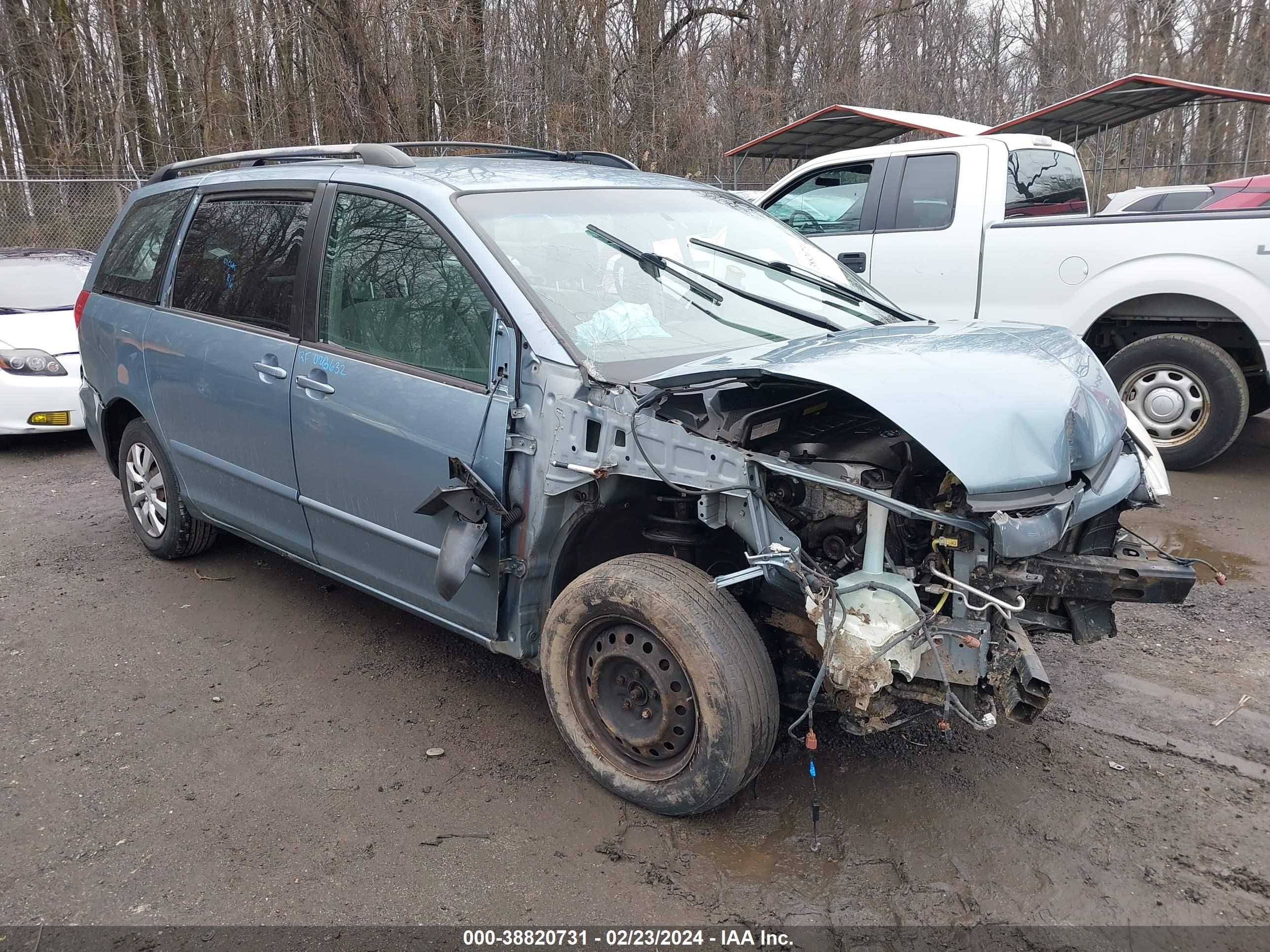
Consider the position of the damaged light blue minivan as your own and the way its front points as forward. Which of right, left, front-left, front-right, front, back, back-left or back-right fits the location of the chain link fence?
back

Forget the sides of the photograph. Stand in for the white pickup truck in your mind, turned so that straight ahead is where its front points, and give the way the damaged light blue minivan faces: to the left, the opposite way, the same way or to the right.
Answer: the opposite way

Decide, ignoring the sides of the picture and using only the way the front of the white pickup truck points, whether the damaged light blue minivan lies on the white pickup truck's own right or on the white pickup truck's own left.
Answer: on the white pickup truck's own left

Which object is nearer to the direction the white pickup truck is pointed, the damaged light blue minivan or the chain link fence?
the chain link fence

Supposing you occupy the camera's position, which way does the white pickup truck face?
facing away from the viewer and to the left of the viewer

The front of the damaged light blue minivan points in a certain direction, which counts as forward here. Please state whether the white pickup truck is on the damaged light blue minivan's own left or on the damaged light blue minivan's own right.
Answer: on the damaged light blue minivan's own left
